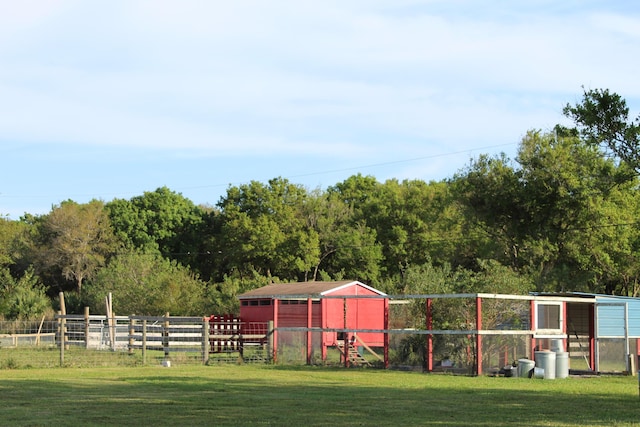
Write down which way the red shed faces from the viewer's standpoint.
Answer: facing the viewer and to the right of the viewer

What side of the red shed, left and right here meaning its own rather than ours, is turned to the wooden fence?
right

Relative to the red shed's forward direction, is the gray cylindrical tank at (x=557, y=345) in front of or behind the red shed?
in front

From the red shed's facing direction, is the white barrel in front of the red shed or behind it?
in front
